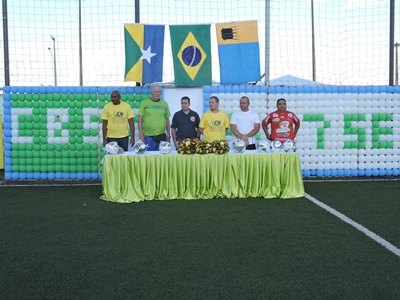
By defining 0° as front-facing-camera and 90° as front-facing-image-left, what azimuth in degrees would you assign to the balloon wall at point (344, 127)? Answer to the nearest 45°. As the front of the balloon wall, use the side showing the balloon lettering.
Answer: approximately 0°

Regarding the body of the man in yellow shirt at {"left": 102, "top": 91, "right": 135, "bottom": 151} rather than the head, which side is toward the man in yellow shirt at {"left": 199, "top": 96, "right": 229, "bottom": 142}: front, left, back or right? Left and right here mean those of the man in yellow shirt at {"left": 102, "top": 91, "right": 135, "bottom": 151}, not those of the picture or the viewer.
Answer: left

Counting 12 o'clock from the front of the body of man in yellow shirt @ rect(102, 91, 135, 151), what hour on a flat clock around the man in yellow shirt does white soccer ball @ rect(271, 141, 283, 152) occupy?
The white soccer ball is roughly at 10 o'clock from the man in yellow shirt.

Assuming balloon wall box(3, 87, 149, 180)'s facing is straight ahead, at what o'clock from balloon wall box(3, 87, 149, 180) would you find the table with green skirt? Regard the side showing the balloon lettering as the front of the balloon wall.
The table with green skirt is roughly at 11 o'clock from the balloon wall.

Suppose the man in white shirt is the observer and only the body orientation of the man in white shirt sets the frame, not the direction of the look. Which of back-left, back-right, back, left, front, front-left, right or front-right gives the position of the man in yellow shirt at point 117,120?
right

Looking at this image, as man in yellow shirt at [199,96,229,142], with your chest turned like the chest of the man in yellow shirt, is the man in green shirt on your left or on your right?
on your right

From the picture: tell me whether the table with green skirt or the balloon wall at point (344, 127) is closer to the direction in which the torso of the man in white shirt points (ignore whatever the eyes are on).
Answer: the table with green skirt
